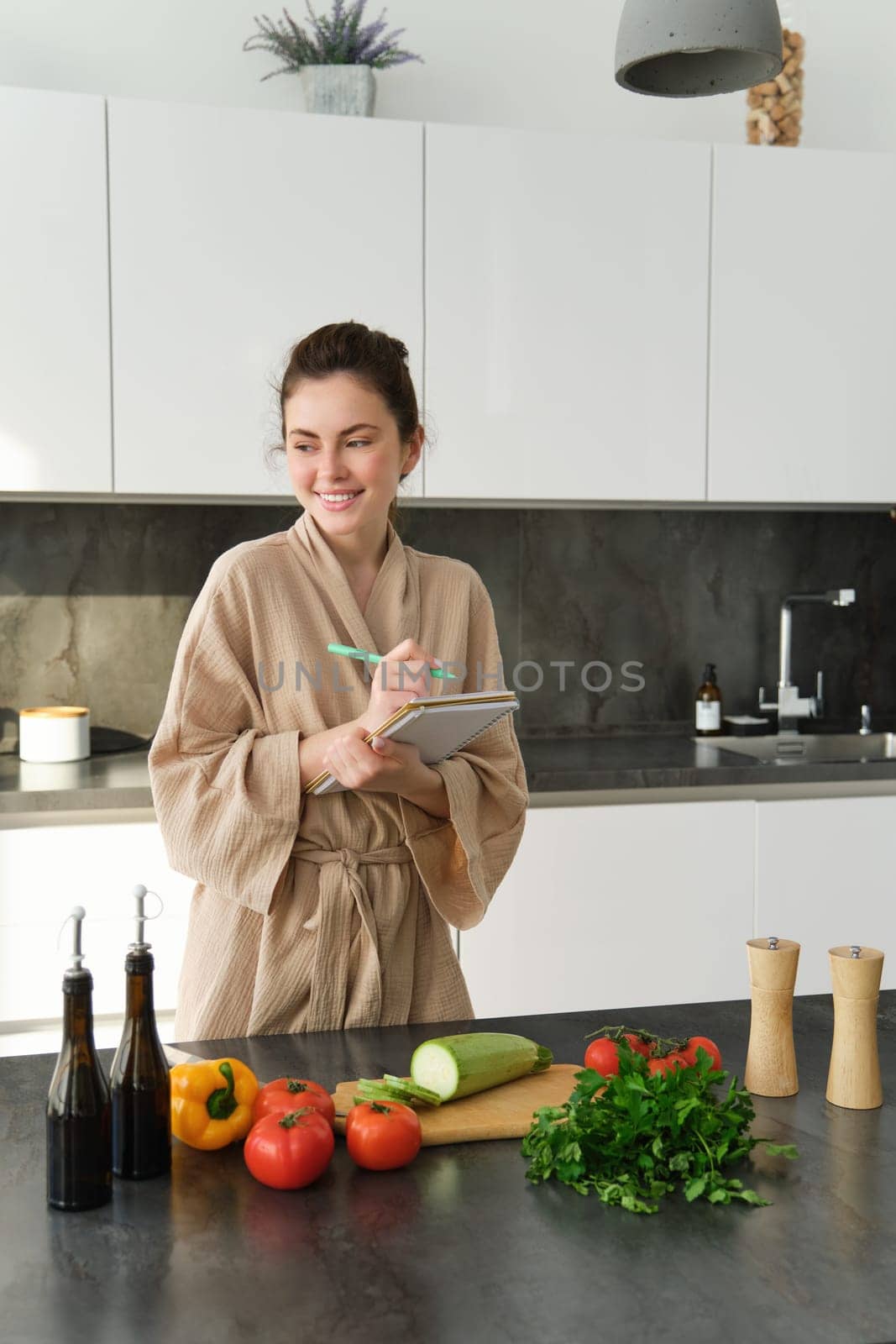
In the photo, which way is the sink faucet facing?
to the viewer's right

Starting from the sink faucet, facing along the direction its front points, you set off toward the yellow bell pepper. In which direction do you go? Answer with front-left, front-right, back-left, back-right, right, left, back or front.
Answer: right

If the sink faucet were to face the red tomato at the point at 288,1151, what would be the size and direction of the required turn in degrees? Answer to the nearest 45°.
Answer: approximately 90° to its right

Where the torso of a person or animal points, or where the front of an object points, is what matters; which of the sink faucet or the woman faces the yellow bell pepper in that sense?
the woman

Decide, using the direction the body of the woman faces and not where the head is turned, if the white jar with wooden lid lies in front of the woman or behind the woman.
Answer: behind

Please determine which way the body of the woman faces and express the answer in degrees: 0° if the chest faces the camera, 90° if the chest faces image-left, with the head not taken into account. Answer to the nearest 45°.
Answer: approximately 0°

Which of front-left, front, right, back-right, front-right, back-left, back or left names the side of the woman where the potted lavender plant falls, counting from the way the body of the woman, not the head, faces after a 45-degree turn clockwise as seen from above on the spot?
back-right

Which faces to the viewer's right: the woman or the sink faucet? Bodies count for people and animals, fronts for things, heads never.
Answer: the sink faucet

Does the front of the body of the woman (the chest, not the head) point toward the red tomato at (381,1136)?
yes

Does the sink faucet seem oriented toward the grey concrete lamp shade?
no

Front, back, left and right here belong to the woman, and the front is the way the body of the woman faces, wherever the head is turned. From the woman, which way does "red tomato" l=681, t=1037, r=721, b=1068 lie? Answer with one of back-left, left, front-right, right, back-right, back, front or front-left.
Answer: front-left

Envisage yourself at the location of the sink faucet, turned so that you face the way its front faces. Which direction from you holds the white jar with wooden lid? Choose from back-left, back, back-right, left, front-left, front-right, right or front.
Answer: back-right

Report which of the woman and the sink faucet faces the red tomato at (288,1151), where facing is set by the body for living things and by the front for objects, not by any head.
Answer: the woman

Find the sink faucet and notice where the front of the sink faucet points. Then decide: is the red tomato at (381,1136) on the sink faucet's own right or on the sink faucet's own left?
on the sink faucet's own right

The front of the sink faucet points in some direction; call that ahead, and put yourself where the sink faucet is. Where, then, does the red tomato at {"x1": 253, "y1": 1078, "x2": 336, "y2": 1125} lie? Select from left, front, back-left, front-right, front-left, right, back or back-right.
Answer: right

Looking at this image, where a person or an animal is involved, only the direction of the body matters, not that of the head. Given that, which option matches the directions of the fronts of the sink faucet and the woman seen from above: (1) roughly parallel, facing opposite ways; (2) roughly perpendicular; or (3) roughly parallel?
roughly perpendicular
